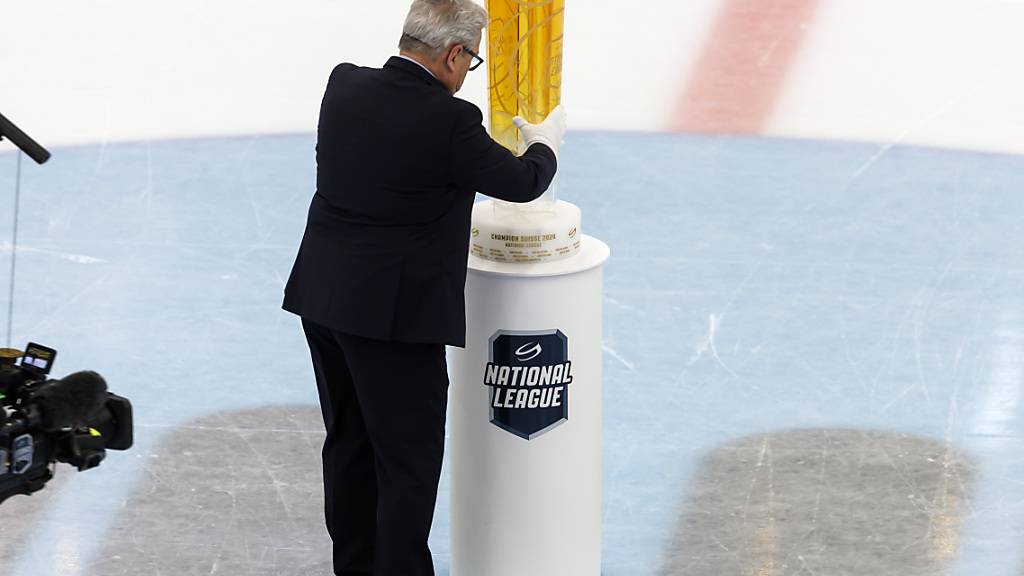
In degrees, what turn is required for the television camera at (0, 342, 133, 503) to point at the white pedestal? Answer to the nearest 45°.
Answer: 0° — it already faces it

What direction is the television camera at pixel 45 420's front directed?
to the viewer's right

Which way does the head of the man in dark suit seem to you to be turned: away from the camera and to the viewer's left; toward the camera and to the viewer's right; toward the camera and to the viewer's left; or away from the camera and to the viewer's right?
away from the camera and to the viewer's right

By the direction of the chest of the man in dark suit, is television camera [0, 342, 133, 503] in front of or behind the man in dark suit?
behind

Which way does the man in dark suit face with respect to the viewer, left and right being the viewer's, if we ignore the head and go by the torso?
facing away from the viewer and to the right of the viewer

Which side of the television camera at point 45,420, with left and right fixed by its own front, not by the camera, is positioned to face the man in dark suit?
front

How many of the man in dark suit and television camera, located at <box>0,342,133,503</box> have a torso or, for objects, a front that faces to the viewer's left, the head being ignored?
0
